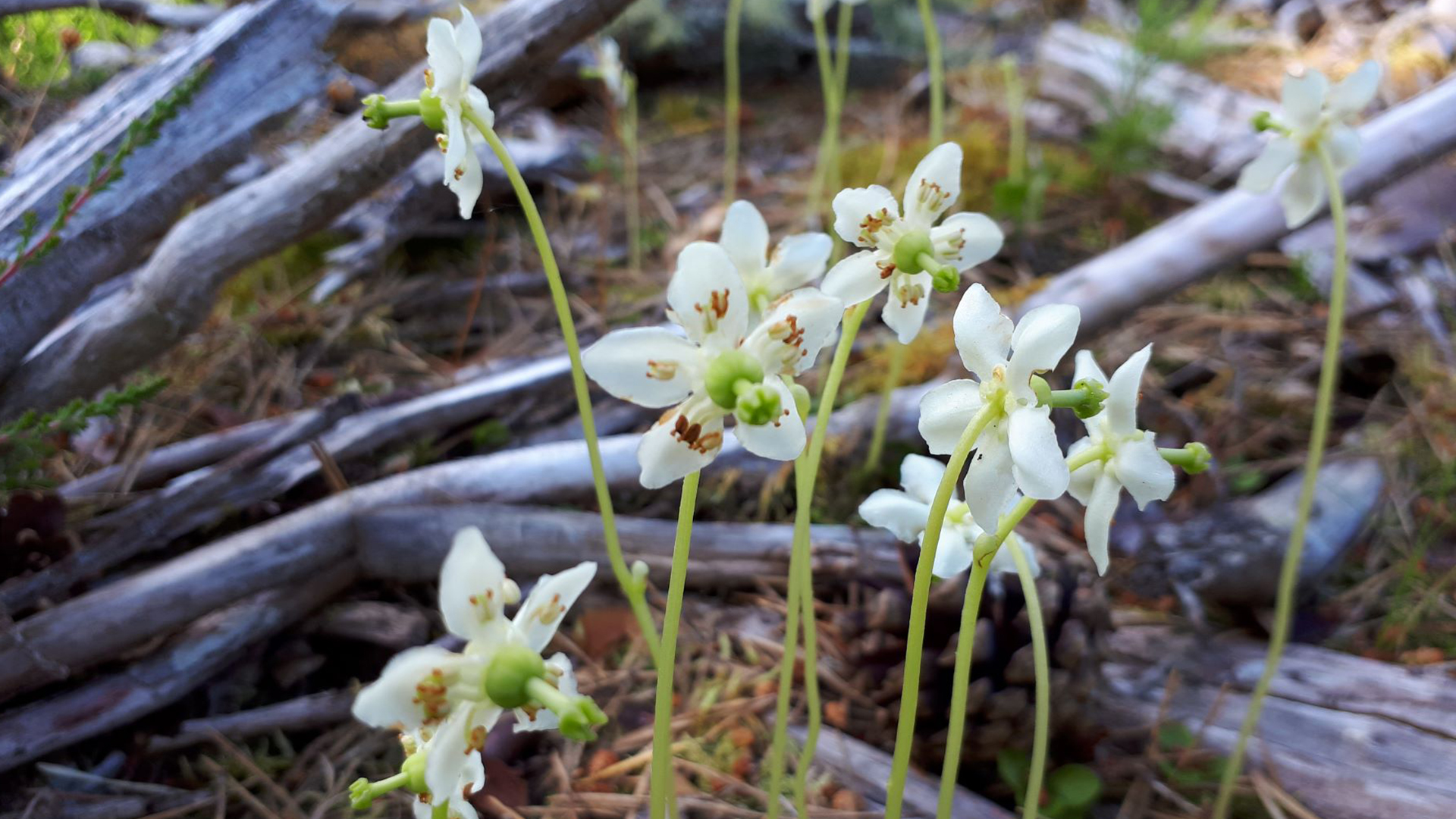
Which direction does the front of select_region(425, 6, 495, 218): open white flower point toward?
to the viewer's left

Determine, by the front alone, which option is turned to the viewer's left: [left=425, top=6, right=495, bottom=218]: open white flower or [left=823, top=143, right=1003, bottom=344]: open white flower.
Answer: [left=425, top=6, right=495, bottom=218]: open white flower

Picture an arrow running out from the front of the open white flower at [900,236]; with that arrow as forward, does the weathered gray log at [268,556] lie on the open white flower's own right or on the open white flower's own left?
on the open white flower's own right

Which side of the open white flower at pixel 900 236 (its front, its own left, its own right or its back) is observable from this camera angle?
front

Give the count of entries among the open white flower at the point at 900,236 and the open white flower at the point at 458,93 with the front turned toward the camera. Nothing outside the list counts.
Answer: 1
